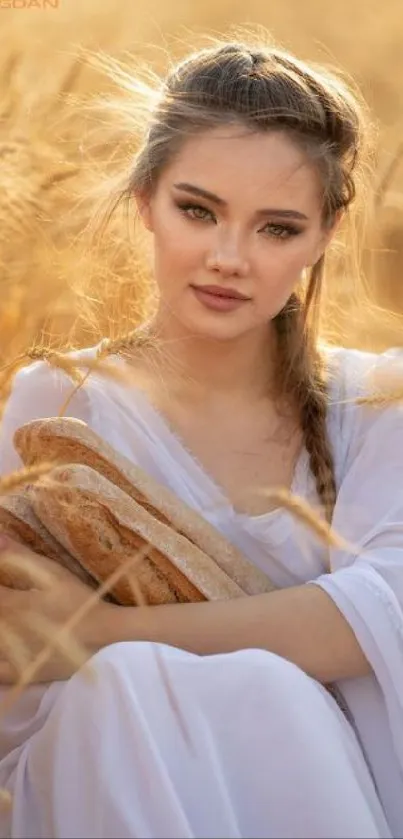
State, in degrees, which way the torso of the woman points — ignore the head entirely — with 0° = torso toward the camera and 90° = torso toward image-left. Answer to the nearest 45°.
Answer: approximately 0°
